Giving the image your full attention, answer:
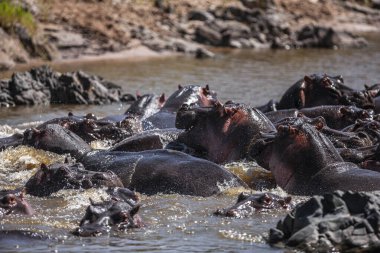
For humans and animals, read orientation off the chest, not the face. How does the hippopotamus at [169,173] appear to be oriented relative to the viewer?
to the viewer's left

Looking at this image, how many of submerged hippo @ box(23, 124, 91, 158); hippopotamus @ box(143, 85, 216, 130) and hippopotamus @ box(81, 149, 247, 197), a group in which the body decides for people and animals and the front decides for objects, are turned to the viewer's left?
2

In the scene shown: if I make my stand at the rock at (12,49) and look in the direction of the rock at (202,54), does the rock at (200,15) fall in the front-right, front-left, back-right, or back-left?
front-left

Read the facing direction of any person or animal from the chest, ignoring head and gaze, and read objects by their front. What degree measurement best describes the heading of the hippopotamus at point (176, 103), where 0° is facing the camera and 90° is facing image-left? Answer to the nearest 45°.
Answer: approximately 270°

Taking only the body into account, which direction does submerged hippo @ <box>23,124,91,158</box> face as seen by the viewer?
to the viewer's left

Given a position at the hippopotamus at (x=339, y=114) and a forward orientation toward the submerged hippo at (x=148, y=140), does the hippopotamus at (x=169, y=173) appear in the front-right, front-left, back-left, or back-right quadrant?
front-left

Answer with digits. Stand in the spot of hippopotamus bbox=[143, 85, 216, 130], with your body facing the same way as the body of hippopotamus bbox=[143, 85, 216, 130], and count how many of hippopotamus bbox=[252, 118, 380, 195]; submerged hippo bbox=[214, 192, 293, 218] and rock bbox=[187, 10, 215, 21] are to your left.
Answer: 1

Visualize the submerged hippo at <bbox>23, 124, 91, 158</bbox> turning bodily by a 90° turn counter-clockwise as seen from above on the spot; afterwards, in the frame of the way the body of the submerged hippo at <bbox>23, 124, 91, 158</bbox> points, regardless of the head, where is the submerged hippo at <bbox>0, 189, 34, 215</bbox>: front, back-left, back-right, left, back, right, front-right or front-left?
front

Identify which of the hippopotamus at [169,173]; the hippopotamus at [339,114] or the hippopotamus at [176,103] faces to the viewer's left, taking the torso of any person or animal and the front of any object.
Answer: the hippopotamus at [169,173]

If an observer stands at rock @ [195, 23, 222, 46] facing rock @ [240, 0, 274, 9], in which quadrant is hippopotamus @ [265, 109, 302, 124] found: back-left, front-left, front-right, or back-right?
back-right

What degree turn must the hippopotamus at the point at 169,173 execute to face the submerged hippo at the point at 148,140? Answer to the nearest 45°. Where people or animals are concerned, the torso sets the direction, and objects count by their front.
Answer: approximately 90° to its right
